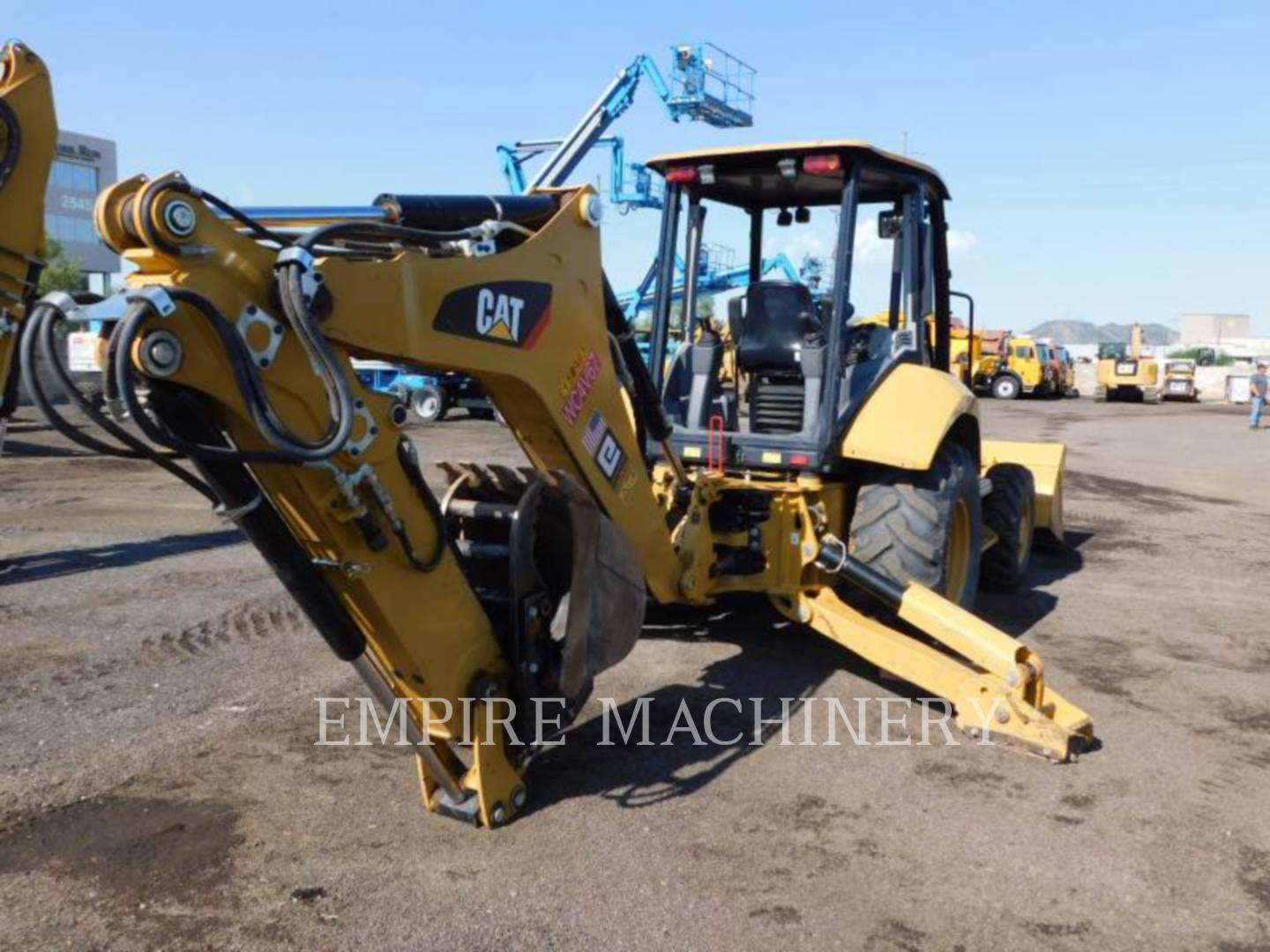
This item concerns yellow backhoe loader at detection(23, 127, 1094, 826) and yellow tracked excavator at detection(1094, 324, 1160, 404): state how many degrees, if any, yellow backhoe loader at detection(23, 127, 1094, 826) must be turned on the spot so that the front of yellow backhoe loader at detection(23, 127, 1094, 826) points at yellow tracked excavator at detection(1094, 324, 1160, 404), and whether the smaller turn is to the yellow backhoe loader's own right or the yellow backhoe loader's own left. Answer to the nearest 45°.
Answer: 0° — it already faces it

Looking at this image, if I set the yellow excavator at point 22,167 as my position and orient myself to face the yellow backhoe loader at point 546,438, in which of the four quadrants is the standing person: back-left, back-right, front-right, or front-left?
front-left

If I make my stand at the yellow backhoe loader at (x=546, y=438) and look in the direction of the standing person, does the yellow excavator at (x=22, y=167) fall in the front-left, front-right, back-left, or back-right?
back-left

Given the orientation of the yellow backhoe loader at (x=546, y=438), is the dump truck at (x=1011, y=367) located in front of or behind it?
in front

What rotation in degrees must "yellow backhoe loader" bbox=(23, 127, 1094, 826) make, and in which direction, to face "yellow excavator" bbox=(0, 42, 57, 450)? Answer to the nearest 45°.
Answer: approximately 135° to its left

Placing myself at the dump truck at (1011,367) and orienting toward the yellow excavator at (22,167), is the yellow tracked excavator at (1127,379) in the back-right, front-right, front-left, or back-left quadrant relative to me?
back-left

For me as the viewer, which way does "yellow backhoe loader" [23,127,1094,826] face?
facing away from the viewer and to the right of the viewer

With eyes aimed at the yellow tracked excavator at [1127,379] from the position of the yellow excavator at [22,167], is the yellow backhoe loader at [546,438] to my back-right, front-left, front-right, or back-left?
front-right

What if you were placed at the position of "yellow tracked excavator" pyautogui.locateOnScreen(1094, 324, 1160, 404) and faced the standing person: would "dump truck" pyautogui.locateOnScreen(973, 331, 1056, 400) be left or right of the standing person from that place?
right

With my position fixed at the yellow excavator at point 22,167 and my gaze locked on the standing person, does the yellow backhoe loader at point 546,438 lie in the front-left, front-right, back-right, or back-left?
front-right

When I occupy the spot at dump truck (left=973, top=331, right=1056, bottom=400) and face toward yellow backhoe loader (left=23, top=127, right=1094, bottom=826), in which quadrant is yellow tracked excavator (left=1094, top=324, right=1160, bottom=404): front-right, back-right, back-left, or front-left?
back-left

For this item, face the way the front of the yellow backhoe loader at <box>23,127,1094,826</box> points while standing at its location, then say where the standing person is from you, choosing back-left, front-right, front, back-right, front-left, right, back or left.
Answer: front

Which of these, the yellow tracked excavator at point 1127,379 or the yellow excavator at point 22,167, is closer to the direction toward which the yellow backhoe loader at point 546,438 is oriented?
the yellow tracked excavator
